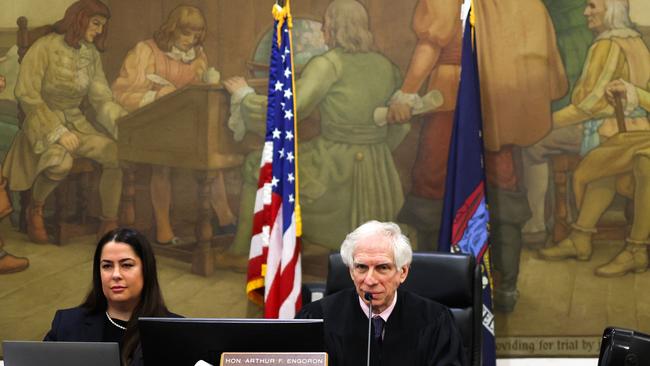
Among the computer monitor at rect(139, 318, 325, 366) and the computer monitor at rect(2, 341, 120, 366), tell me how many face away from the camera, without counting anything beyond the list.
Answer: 2

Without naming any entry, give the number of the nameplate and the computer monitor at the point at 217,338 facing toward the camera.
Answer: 1

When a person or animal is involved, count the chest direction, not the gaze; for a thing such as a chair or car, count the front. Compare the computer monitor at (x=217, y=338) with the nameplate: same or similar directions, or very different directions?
very different directions

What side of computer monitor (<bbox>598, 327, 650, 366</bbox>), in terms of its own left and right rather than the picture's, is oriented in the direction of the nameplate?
left

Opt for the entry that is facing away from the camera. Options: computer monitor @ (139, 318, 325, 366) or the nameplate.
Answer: the computer monitor

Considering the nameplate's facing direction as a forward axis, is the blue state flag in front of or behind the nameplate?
behind

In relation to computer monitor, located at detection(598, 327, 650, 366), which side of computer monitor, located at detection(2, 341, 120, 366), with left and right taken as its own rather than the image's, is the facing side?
right

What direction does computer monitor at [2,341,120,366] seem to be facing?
away from the camera

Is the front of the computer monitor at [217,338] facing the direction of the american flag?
yes

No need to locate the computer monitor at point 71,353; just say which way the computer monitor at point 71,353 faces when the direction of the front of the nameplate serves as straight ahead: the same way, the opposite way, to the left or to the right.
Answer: the opposite way

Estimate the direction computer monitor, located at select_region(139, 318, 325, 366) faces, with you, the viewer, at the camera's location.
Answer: facing away from the viewer

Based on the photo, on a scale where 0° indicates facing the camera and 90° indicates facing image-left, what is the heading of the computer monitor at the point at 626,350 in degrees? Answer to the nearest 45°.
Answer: approximately 135°

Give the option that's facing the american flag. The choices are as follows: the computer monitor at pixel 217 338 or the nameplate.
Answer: the computer monitor
